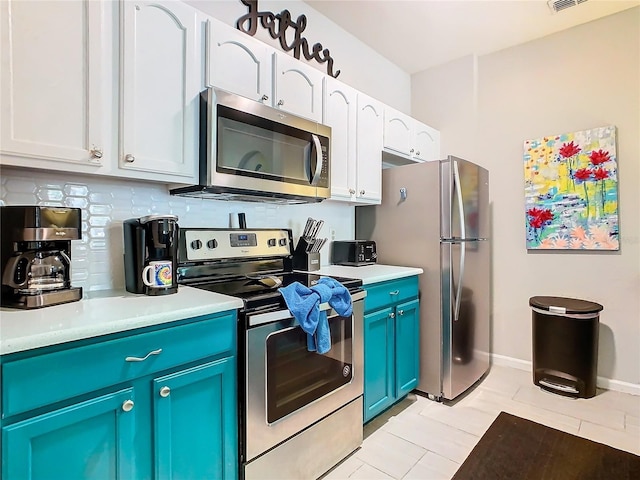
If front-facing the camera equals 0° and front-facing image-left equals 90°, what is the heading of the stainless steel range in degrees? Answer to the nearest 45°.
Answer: approximately 315°

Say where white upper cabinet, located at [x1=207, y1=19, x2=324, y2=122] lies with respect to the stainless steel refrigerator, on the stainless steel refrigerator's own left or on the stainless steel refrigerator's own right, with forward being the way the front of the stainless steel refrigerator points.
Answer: on the stainless steel refrigerator's own right

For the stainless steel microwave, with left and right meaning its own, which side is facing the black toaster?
left

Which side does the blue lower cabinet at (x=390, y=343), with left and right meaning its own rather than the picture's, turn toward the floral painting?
left
